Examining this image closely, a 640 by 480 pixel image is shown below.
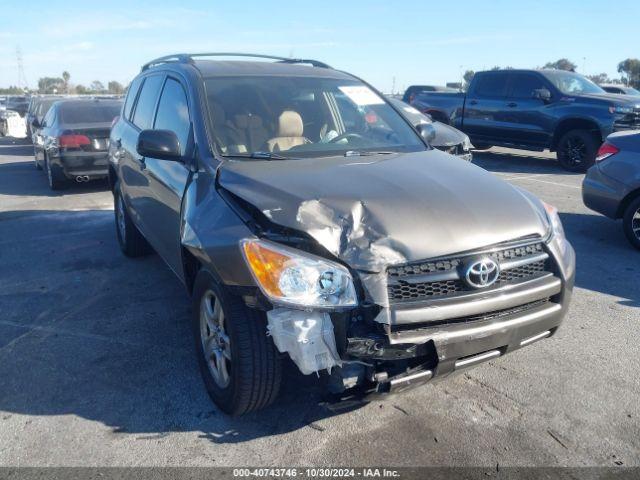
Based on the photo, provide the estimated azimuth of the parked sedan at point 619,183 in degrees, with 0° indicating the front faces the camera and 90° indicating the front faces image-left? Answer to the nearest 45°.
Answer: approximately 270°

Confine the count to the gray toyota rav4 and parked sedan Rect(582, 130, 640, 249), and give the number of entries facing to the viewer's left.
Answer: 0

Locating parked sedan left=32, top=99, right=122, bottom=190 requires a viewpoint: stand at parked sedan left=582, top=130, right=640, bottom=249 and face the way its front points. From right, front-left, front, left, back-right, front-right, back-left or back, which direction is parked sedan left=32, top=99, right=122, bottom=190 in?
back

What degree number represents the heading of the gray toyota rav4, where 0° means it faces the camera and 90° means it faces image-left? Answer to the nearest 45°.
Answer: approximately 315°

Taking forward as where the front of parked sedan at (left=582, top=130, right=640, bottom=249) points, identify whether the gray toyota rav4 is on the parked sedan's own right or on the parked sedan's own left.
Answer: on the parked sedan's own right

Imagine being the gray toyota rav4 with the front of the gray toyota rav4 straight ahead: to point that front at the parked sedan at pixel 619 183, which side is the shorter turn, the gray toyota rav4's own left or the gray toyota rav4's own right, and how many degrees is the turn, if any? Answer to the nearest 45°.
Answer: approximately 90° to the gray toyota rav4's own left

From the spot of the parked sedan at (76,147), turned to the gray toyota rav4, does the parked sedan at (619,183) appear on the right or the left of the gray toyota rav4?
left

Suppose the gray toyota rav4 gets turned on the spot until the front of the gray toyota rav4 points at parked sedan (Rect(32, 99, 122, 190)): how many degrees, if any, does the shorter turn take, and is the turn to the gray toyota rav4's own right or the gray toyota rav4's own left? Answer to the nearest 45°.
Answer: approximately 180°
